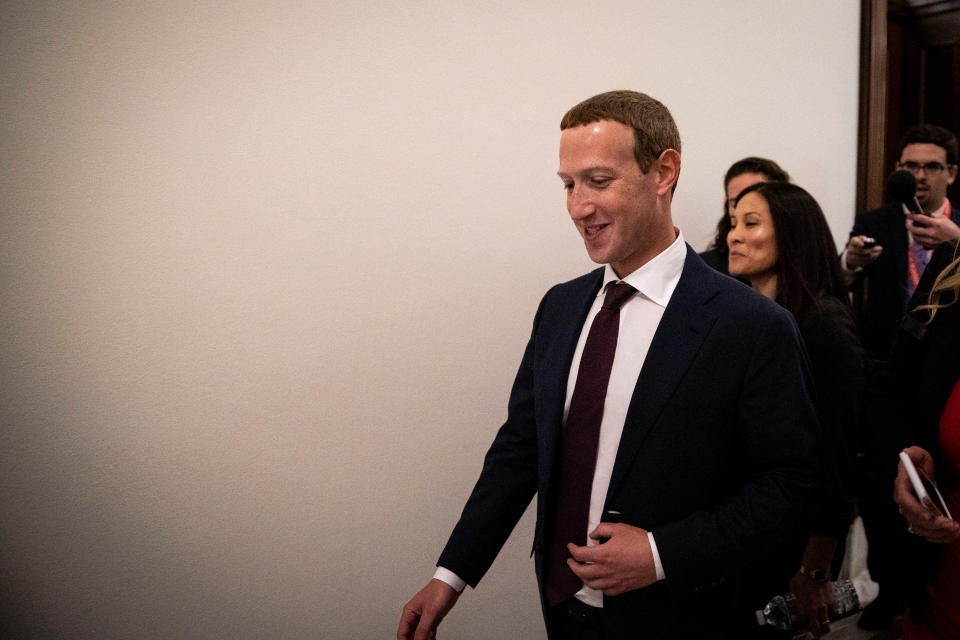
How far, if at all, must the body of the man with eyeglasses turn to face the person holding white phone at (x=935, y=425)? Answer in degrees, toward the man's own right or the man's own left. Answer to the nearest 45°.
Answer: approximately 45° to the man's own left

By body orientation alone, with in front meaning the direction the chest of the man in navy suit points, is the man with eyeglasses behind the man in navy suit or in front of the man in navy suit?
behind

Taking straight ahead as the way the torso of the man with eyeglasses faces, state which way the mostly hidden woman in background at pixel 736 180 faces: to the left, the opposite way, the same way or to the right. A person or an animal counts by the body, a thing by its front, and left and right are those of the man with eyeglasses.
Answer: the same way

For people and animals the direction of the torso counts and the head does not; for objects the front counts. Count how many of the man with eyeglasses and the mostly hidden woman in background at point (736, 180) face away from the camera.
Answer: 0

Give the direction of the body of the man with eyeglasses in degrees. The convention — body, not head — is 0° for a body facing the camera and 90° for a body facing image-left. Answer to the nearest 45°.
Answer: approximately 45°

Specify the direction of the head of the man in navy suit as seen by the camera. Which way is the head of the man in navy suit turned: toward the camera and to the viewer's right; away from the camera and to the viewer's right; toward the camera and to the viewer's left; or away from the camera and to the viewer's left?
toward the camera and to the viewer's left

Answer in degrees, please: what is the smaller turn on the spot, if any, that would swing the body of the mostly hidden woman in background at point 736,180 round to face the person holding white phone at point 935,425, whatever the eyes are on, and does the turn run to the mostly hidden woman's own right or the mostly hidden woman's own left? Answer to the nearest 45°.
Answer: approximately 45° to the mostly hidden woman's own left

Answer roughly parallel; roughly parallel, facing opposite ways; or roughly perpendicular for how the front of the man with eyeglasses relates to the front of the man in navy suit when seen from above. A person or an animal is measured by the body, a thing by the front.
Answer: roughly parallel

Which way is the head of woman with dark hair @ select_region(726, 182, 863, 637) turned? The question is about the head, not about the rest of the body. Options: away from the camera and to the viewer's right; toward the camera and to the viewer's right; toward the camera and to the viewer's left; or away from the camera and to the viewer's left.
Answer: toward the camera and to the viewer's left
